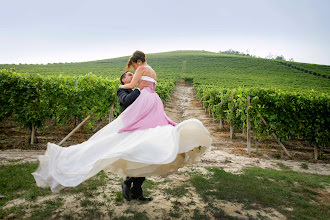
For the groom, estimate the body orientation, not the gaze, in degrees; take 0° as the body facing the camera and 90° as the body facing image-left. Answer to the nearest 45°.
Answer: approximately 270°
